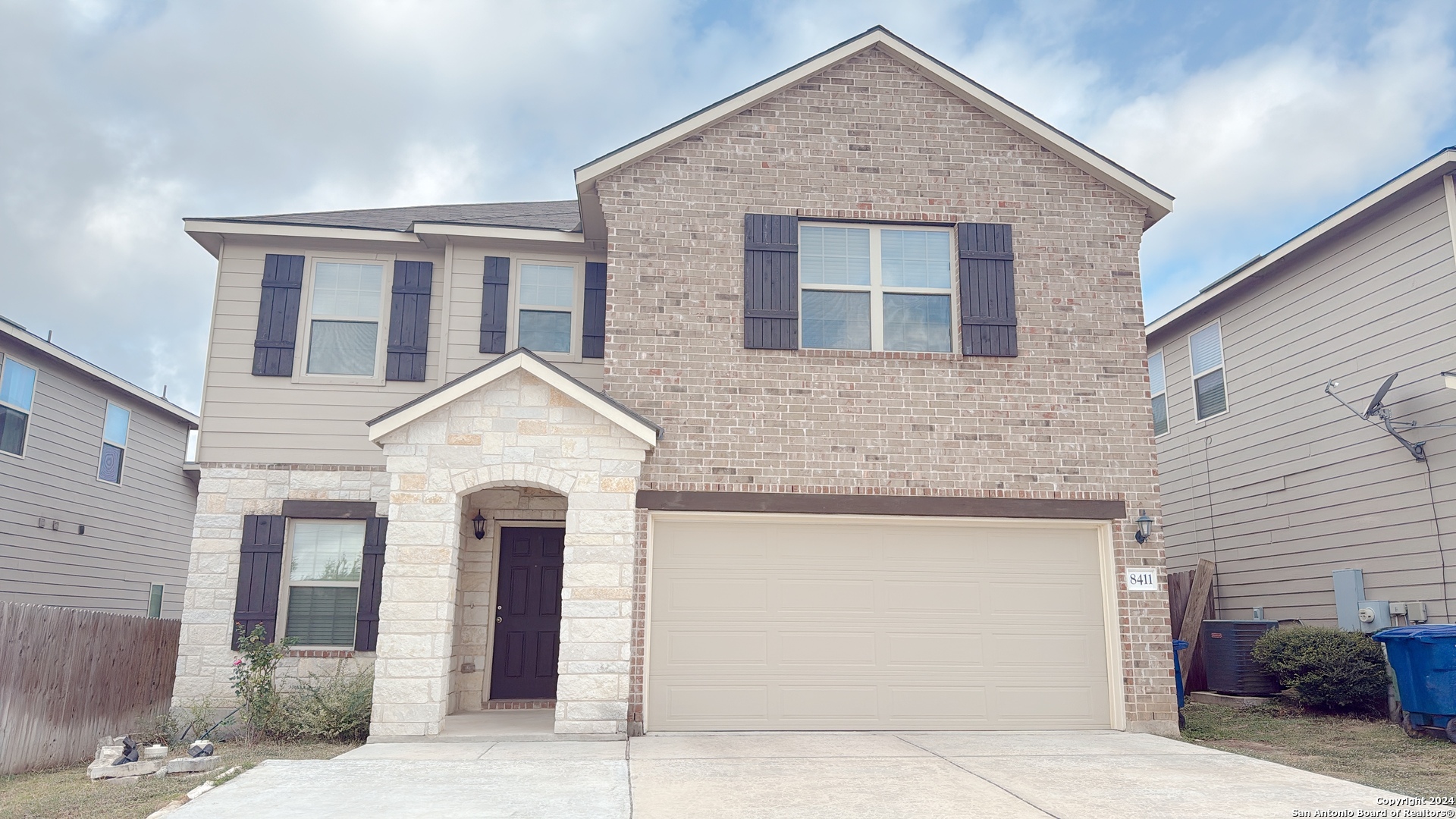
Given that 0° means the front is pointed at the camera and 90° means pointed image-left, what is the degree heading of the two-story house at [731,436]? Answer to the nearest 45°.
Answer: approximately 0°

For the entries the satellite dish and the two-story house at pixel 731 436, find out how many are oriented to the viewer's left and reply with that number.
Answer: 1

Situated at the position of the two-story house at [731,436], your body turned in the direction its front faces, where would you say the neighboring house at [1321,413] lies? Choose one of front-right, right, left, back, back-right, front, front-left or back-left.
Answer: left

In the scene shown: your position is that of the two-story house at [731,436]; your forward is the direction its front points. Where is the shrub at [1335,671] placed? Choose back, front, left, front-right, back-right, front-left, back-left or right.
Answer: left

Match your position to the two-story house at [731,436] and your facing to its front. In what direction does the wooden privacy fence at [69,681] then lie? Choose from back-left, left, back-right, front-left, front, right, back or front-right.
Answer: right

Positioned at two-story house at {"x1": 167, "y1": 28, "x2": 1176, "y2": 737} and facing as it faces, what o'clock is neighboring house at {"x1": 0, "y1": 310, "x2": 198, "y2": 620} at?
The neighboring house is roughly at 4 o'clock from the two-story house.

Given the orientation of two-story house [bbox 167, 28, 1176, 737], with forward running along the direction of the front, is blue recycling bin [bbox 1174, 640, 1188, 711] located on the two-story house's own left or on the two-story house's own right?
on the two-story house's own left

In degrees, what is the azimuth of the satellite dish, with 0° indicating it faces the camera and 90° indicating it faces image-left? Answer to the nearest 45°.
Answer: approximately 90°
